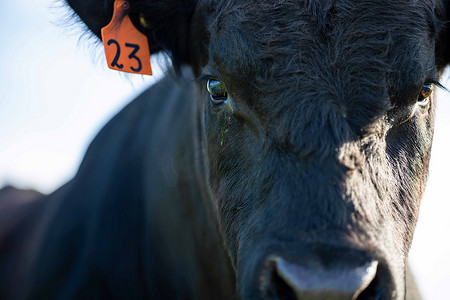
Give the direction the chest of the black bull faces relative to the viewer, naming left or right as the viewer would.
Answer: facing the viewer and to the right of the viewer
